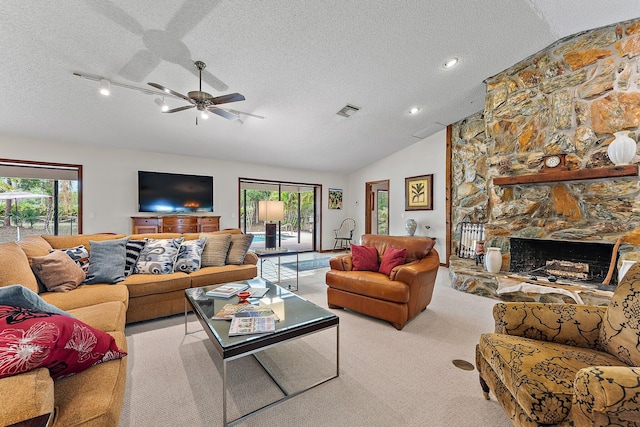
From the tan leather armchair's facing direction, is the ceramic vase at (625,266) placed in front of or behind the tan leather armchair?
behind

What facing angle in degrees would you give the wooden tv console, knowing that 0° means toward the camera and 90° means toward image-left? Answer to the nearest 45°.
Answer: approximately 0°

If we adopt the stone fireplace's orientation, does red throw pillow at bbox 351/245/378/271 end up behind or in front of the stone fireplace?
in front

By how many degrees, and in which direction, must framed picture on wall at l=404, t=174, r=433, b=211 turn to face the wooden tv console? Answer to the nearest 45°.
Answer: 0° — it already faces it

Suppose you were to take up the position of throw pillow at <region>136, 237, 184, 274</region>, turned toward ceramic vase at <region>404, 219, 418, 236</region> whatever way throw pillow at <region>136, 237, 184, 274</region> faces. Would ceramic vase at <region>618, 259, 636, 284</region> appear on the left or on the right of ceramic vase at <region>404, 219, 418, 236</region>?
right

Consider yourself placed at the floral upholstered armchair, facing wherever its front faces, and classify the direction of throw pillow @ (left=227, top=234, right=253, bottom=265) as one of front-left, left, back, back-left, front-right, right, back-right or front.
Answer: front-right

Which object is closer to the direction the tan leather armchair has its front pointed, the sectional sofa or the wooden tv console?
the sectional sofa

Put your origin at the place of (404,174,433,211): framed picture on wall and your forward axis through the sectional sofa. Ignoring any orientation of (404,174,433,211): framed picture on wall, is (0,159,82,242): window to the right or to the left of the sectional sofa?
right

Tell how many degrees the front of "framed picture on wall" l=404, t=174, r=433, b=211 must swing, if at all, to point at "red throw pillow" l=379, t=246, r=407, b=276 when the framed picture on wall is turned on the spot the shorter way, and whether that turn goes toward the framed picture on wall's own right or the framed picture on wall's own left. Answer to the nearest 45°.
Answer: approximately 45° to the framed picture on wall's own left

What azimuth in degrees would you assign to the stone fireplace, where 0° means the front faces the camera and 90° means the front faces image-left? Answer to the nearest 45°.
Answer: approximately 45°

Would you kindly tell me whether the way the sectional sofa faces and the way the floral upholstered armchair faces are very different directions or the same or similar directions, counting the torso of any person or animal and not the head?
very different directions
